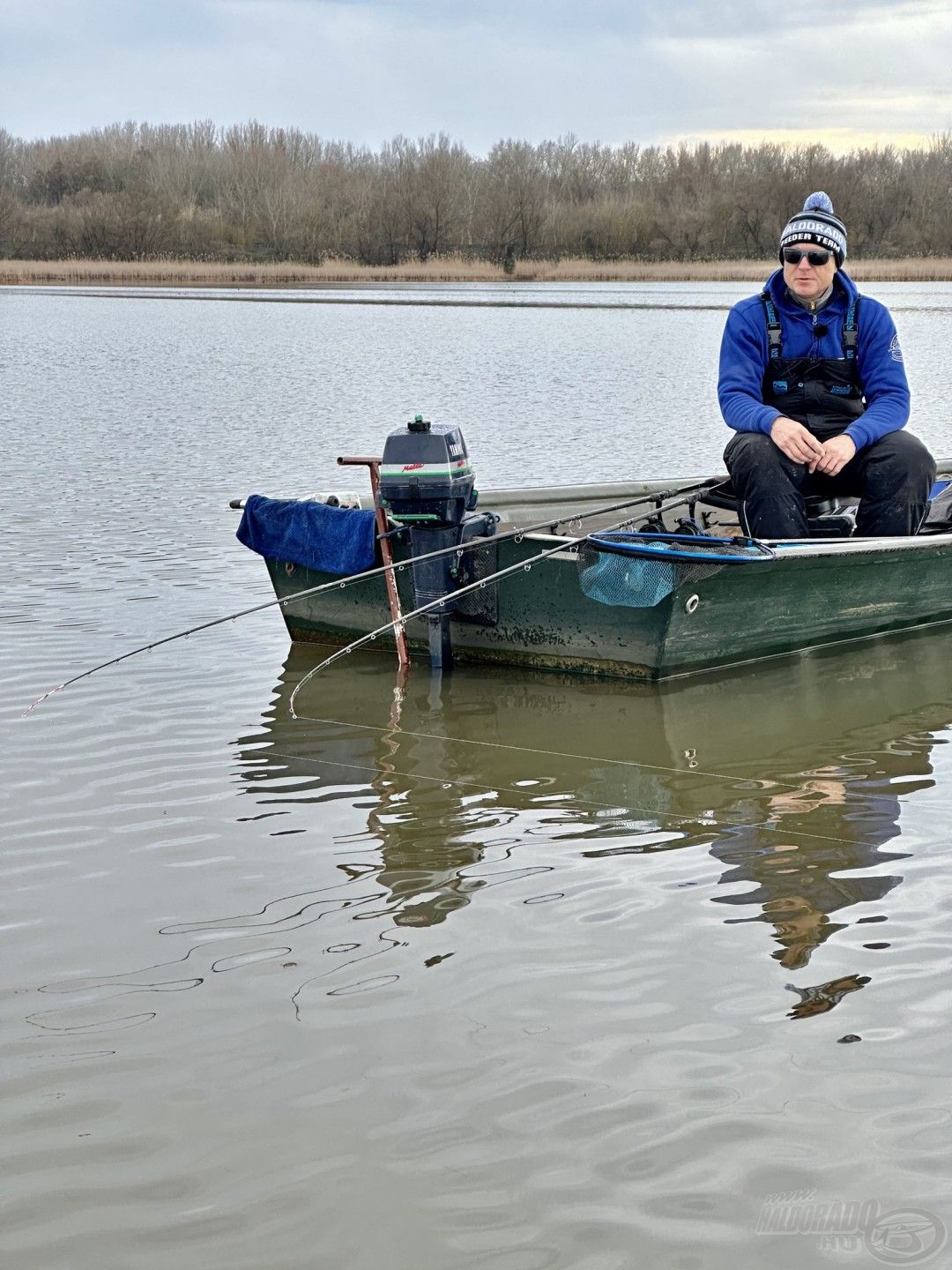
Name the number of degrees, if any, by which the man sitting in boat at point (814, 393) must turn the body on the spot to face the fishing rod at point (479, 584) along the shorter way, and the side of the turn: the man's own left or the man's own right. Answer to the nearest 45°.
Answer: approximately 45° to the man's own right

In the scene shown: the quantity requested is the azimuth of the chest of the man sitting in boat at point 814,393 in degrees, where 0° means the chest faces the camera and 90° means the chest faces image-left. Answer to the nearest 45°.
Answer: approximately 0°

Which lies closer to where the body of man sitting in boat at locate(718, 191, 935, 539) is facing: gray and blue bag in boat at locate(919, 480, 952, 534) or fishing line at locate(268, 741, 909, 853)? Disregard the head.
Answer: the fishing line

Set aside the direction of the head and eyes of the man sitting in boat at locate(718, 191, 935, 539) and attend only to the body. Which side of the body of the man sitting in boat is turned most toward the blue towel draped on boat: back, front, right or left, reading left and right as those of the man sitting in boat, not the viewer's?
right

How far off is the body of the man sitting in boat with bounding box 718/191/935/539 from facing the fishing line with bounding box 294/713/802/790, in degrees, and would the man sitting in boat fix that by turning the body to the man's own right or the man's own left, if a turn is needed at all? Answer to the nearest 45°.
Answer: approximately 45° to the man's own right
